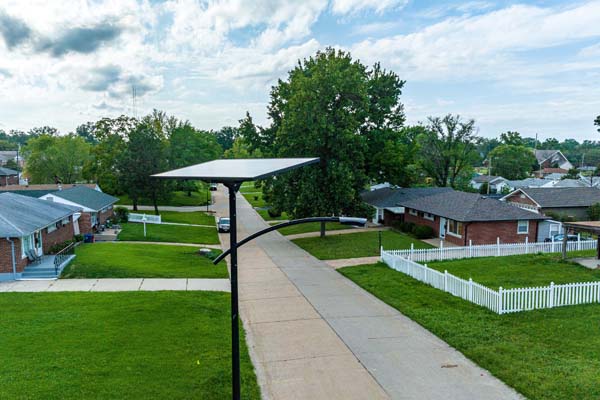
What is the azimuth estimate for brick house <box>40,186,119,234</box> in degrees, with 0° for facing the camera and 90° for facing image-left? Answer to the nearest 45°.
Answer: approximately 315°

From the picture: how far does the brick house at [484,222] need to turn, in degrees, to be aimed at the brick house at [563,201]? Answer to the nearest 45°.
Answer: approximately 180°

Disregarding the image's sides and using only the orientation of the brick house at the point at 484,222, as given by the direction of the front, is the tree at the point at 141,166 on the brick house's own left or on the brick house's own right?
on the brick house's own right

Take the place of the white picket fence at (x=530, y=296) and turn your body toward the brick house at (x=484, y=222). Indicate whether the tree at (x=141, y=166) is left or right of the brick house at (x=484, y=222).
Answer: left

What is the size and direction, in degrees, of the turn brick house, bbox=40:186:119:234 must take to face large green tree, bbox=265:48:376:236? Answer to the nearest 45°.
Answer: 0° — it already faces it

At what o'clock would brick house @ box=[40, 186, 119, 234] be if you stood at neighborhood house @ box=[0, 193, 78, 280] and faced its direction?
The brick house is roughly at 8 o'clock from the neighborhood house.

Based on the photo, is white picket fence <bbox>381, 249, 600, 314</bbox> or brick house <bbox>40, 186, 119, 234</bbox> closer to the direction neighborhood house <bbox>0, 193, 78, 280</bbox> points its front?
the white picket fence

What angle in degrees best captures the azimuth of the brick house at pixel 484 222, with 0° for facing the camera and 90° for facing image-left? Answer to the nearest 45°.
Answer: approximately 45°

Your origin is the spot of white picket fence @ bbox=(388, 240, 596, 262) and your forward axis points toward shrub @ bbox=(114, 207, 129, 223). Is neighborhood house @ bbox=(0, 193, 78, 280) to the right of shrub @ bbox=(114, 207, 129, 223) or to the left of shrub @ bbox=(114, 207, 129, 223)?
left

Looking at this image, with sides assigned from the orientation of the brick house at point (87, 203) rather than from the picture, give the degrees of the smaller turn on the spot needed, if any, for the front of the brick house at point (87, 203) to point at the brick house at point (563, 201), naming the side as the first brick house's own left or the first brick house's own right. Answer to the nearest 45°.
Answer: approximately 45° to the first brick house's own left
